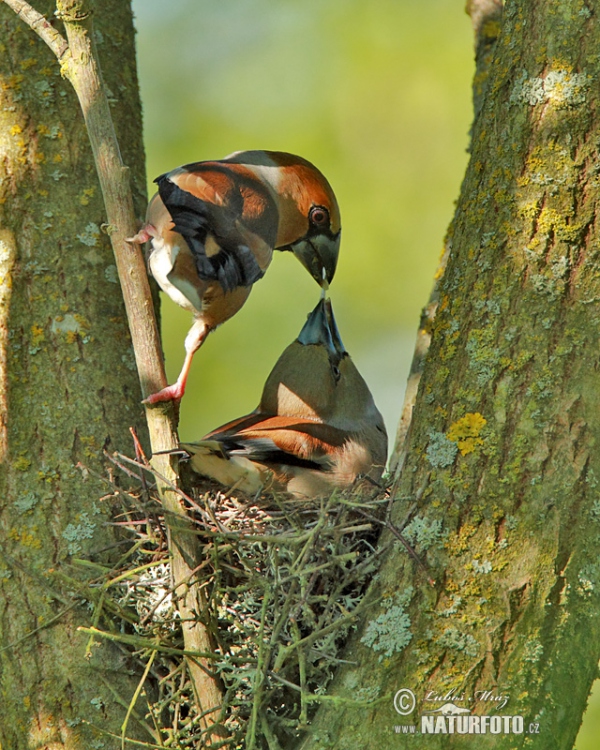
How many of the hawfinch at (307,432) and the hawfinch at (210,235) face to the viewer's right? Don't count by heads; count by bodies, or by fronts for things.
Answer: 2

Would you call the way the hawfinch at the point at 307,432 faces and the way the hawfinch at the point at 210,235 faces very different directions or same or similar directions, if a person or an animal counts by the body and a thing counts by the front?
same or similar directions

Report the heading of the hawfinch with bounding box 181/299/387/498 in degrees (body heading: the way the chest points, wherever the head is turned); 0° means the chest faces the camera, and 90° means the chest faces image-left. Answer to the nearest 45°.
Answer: approximately 270°

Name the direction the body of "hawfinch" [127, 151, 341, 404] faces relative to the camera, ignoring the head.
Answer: to the viewer's right
